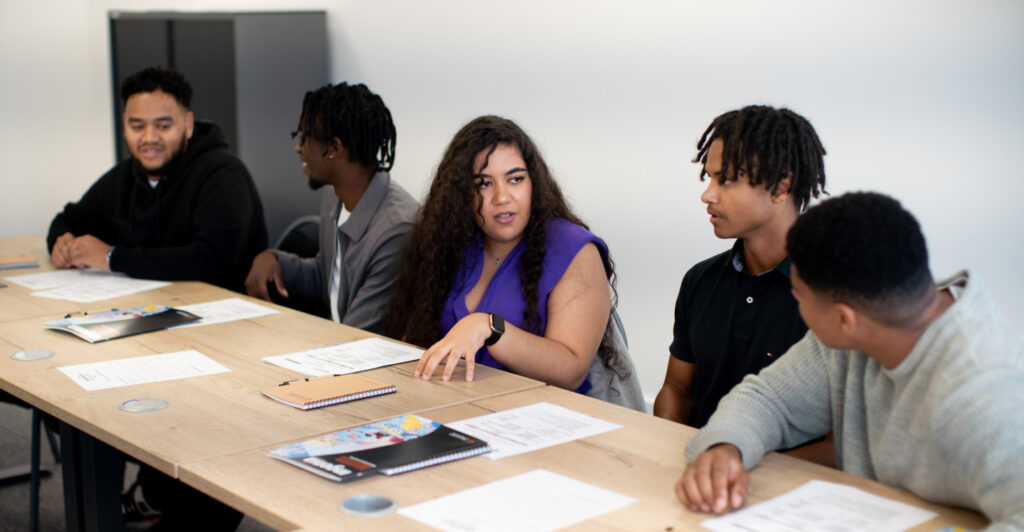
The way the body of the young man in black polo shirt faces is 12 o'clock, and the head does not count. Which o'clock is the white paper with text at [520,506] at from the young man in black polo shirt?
The white paper with text is roughly at 11 o'clock from the young man in black polo shirt.

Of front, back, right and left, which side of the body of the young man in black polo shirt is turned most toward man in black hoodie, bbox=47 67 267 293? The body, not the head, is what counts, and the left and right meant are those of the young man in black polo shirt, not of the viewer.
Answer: right

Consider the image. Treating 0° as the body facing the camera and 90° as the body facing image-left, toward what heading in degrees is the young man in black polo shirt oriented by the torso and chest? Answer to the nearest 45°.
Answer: approximately 45°

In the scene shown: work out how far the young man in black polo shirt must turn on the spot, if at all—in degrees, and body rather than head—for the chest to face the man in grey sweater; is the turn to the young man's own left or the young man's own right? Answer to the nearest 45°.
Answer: approximately 45° to the young man's own left

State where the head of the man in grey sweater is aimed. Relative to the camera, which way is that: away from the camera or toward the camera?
away from the camera

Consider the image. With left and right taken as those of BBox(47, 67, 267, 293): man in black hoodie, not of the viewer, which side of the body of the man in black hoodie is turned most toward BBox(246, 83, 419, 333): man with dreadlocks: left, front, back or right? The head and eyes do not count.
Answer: left

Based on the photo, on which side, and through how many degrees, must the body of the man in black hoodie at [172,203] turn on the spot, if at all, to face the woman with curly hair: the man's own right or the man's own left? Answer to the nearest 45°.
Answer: approximately 90° to the man's own left

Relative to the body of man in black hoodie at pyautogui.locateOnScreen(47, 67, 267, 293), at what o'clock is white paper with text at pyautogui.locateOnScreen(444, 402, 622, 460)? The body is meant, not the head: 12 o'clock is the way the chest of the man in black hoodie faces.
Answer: The white paper with text is roughly at 10 o'clock from the man in black hoodie.
